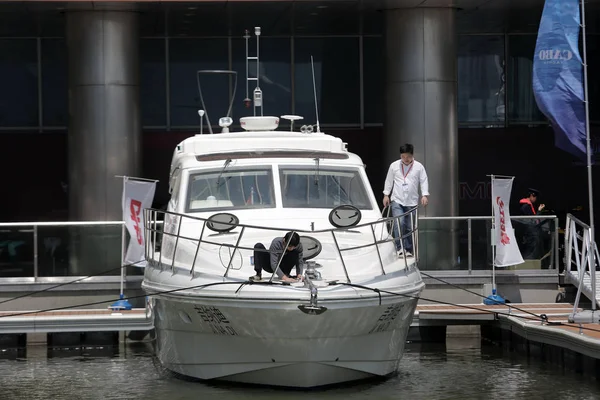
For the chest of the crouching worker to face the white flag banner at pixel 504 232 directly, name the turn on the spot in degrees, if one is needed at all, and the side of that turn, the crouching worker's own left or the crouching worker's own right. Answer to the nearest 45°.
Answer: approximately 90° to the crouching worker's own left

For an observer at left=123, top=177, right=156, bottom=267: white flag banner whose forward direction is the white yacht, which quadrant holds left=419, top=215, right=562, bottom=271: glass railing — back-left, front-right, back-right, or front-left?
front-left

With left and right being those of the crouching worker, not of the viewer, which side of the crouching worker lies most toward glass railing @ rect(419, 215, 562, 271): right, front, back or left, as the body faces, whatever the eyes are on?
left

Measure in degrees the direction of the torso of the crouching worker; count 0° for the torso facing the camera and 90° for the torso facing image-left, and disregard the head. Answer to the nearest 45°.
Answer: approximately 315°

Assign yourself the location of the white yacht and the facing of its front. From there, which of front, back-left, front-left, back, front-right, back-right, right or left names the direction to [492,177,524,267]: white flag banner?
back-left

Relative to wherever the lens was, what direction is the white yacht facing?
facing the viewer

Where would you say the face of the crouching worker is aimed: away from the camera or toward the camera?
toward the camera

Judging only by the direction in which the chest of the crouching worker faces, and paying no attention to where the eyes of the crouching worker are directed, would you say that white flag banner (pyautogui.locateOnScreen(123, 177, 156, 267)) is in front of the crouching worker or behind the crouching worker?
behind
